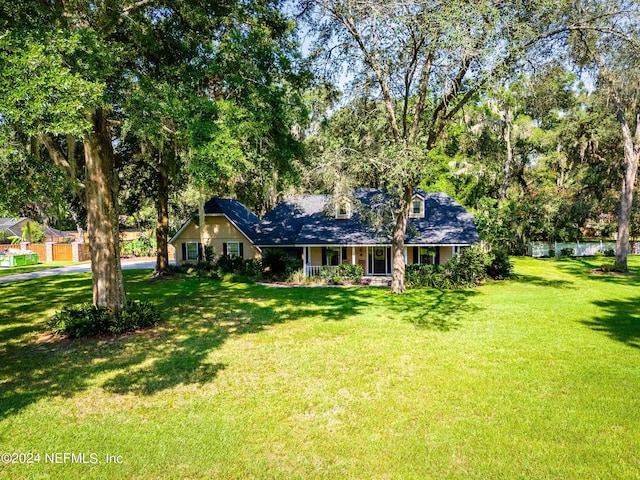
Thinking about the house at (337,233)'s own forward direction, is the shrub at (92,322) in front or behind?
in front

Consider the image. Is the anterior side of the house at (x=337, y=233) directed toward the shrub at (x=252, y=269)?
no

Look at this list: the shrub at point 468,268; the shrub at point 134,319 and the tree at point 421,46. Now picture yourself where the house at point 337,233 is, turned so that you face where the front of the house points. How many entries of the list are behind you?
0

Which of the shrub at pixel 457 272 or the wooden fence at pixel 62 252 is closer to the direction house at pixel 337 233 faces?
the shrub

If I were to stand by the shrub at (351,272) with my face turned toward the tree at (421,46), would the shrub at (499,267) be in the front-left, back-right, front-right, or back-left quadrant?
front-left

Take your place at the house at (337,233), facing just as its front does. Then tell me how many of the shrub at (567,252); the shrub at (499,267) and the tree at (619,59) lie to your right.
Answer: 0

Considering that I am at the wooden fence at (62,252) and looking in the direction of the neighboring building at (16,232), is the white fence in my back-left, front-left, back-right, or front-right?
back-right

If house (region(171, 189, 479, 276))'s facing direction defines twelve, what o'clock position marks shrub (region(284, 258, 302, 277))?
The shrub is roughly at 2 o'clock from the house.

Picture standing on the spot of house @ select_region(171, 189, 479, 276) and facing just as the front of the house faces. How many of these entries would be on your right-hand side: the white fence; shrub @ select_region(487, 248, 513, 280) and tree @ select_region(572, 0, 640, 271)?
0

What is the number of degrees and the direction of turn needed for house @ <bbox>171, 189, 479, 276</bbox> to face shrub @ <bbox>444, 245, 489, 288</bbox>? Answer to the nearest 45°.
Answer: approximately 45° to its left

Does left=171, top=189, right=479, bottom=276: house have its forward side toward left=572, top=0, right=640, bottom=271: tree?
no

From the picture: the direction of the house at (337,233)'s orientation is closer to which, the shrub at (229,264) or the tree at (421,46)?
the tree

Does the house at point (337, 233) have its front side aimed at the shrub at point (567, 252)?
no

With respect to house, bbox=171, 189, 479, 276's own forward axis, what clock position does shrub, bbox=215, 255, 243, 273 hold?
The shrub is roughly at 3 o'clock from the house.

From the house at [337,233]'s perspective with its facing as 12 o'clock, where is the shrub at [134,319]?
The shrub is roughly at 1 o'clock from the house.

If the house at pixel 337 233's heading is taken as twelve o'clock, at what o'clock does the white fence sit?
The white fence is roughly at 8 o'clock from the house.

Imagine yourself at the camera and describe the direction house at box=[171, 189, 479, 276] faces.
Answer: facing the viewer

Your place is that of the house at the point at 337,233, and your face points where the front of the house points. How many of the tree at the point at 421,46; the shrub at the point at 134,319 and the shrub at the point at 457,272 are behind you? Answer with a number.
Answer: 0

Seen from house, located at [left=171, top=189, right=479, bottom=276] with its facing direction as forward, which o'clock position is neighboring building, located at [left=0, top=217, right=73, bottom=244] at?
The neighboring building is roughly at 4 o'clock from the house.

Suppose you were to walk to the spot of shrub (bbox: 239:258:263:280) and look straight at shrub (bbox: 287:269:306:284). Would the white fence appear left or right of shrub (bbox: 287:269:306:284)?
left
